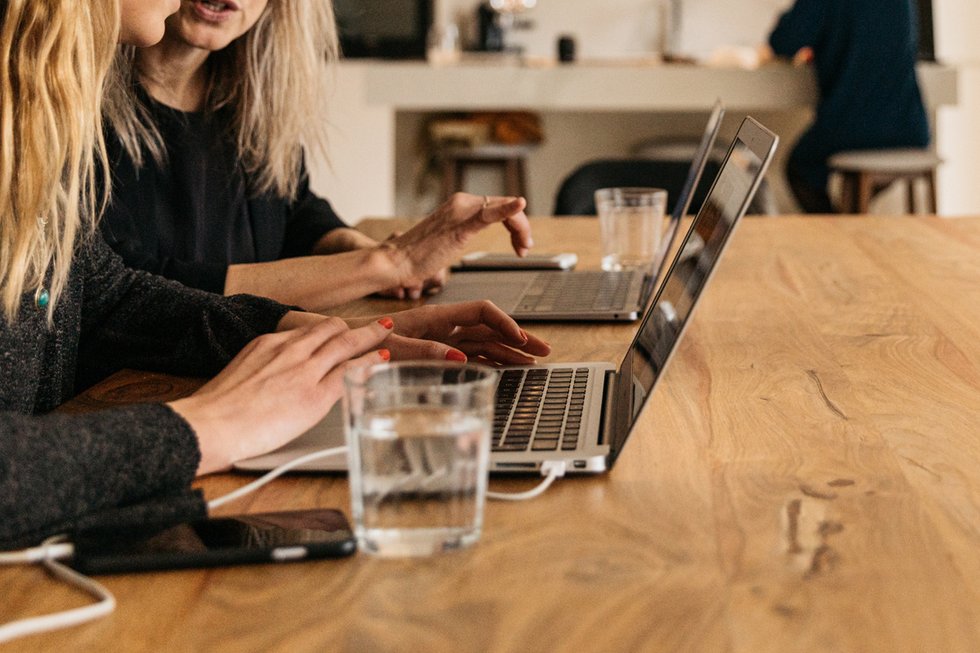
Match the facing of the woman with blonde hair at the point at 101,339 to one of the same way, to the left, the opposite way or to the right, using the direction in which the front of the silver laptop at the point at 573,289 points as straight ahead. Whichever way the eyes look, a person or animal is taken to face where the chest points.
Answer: the opposite way

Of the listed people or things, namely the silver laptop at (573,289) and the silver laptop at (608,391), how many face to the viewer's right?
0

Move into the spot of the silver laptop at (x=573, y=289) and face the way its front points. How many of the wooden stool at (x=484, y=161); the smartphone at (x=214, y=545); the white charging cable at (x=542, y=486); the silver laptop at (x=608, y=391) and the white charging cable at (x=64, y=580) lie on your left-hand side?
4

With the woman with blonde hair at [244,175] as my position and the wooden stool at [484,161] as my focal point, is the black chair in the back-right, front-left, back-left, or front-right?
front-right

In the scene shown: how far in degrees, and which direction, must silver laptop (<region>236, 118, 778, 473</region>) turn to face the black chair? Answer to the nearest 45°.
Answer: approximately 90° to its right

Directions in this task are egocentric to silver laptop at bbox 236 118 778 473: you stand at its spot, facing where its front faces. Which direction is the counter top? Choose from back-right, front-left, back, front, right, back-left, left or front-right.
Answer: right

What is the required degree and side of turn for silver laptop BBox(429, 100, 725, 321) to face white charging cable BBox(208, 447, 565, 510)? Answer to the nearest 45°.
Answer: approximately 90° to its left

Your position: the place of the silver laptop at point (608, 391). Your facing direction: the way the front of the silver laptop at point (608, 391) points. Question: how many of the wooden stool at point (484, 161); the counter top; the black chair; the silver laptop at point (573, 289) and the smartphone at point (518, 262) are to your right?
5

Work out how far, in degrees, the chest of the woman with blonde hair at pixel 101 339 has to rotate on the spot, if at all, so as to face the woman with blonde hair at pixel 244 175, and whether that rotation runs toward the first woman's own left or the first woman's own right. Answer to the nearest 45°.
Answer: approximately 90° to the first woman's own left

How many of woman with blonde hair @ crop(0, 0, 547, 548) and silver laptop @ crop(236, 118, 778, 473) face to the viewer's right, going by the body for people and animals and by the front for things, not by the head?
1

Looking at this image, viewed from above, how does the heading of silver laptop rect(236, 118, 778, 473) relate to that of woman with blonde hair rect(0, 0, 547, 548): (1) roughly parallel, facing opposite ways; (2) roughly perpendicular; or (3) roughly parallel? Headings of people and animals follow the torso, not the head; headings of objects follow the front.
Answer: roughly parallel, facing opposite ways

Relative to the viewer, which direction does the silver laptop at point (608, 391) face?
to the viewer's left

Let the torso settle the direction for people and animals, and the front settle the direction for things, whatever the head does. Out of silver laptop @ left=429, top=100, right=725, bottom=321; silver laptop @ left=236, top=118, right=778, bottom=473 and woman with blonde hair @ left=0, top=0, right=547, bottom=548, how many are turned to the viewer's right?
1

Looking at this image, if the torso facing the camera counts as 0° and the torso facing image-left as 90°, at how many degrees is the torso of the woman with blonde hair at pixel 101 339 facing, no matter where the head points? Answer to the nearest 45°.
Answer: approximately 270°

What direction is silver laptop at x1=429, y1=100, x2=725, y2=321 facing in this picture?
to the viewer's left

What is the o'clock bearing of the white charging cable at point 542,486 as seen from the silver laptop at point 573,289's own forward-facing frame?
The white charging cable is roughly at 9 o'clock from the silver laptop.
